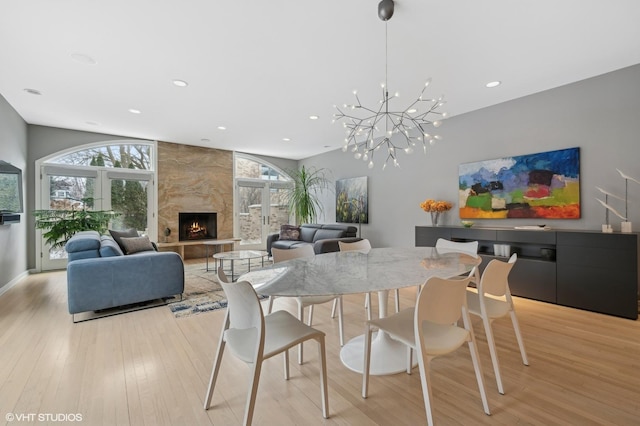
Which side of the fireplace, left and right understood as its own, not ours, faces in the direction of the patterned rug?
front

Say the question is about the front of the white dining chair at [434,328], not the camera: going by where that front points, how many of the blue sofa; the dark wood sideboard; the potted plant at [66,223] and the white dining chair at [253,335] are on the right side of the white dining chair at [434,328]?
1

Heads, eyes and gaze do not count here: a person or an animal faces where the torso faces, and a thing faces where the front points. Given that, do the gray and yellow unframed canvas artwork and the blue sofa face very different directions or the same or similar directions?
very different directions

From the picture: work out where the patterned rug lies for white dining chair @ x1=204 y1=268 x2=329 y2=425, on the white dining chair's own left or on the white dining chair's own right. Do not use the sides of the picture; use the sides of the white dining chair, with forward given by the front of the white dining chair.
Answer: on the white dining chair's own left

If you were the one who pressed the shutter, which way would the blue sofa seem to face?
facing to the right of the viewer

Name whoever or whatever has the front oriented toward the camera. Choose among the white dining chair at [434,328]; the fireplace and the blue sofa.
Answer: the fireplace

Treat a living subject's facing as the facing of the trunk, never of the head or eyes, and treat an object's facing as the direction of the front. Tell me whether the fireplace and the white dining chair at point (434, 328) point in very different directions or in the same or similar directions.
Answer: very different directions

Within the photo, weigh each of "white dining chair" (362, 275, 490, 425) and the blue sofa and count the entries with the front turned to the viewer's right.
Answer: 1

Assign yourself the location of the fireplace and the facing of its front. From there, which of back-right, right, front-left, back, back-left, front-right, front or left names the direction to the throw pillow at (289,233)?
front-left

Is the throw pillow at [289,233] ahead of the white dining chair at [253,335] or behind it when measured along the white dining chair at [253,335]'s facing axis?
ahead

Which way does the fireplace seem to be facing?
toward the camera

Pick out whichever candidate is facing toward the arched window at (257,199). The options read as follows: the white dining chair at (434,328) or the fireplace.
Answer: the white dining chair

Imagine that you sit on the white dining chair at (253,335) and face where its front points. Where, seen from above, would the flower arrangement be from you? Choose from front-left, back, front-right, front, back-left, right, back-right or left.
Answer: front

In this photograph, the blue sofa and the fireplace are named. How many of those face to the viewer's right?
1

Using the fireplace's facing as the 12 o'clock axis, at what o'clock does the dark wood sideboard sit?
The dark wood sideboard is roughly at 11 o'clock from the fireplace.

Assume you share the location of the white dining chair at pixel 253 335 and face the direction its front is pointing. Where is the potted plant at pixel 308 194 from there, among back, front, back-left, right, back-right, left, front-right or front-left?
front-left

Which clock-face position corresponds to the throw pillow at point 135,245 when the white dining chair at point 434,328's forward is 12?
The throw pillow is roughly at 11 o'clock from the white dining chair.

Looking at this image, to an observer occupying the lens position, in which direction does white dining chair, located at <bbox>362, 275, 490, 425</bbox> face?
facing away from the viewer and to the left of the viewer

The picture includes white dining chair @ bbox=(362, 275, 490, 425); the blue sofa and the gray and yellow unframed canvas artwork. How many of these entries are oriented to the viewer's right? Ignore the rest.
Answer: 1

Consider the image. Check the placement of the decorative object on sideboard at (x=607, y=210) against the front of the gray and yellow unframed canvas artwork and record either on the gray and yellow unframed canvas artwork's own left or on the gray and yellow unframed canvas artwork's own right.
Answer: on the gray and yellow unframed canvas artwork's own left

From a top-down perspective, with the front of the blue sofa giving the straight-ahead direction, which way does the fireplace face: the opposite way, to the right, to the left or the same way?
to the right
